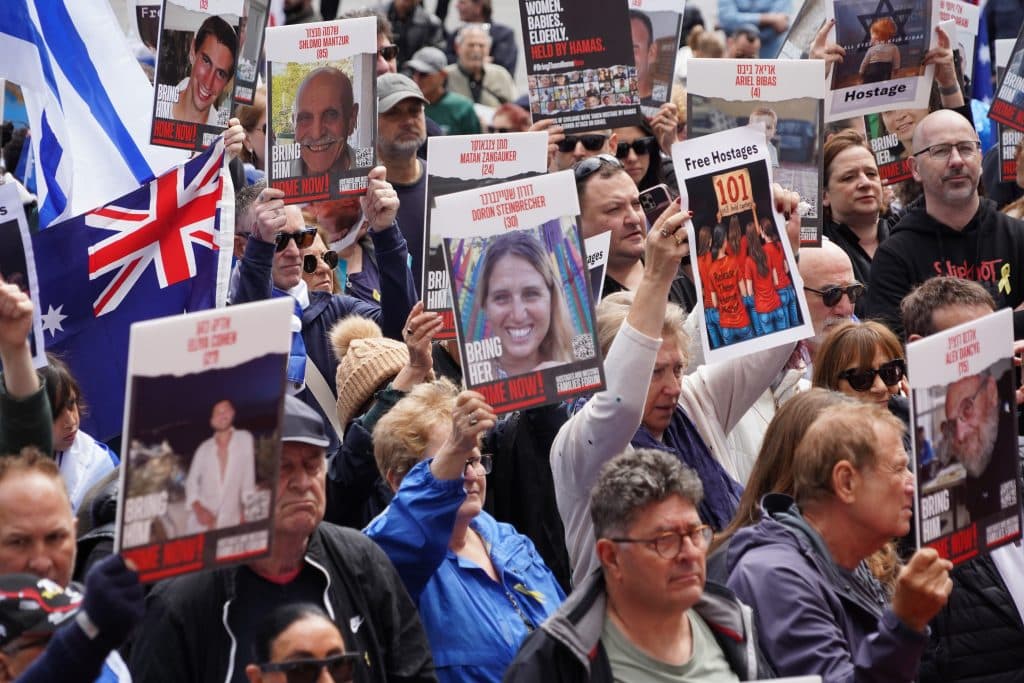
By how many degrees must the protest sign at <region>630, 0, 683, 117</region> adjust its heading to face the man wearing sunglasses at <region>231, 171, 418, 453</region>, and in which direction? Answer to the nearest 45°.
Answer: approximately 45° to its right

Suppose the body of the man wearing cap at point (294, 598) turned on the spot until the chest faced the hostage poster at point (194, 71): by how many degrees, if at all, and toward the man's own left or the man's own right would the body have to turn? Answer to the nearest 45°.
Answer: approximately 180°

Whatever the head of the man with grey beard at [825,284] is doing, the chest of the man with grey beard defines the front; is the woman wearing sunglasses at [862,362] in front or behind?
in front

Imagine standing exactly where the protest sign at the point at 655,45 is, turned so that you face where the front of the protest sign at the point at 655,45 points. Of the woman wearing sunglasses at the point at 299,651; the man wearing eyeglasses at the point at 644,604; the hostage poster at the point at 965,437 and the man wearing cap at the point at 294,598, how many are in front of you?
4

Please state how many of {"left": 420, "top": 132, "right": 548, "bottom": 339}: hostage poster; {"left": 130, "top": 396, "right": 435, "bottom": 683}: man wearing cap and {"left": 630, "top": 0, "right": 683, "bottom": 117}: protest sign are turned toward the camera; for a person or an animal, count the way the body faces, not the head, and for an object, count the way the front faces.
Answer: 3

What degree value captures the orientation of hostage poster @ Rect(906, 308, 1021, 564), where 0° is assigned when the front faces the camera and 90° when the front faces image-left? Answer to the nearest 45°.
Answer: approximately 45°

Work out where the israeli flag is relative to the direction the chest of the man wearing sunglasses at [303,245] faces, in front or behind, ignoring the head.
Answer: behind

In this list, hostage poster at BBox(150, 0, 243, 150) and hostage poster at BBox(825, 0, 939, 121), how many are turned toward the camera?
2

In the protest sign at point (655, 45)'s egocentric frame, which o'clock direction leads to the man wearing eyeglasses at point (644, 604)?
The man wearing eyeglasses is roughly at 12 o'clock from the protest sign.

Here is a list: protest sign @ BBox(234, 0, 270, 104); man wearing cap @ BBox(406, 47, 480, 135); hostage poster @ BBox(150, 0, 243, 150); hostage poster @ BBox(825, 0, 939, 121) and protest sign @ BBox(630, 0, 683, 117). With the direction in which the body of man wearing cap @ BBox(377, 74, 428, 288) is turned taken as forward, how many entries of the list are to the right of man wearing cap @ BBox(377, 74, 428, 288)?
2

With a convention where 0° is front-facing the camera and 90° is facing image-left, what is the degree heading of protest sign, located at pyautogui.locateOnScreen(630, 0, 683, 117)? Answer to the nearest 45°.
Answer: approximately 0°
